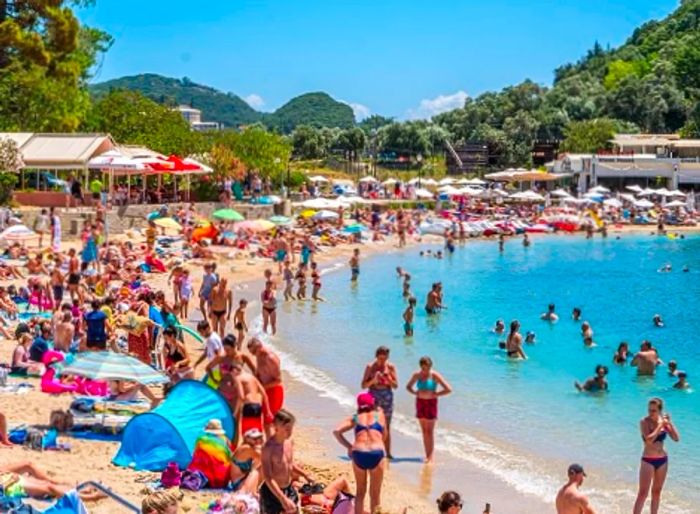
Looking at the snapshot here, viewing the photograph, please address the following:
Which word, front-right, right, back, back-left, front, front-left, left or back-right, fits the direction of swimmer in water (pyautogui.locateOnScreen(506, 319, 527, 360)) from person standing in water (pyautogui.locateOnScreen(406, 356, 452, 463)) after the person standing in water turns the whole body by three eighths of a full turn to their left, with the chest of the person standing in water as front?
front-left

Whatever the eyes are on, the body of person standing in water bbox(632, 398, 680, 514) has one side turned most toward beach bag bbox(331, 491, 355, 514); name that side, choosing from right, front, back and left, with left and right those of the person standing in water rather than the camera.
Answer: right

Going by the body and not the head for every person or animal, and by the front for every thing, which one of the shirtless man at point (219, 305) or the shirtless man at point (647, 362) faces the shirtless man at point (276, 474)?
the shirtless man at point (219, 305)

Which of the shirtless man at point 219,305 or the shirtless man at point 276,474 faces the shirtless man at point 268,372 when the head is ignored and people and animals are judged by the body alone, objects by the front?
the shirtless man at point 219,305

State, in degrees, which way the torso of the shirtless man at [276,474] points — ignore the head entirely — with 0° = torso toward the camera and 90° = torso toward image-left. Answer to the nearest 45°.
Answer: approximately 315°
